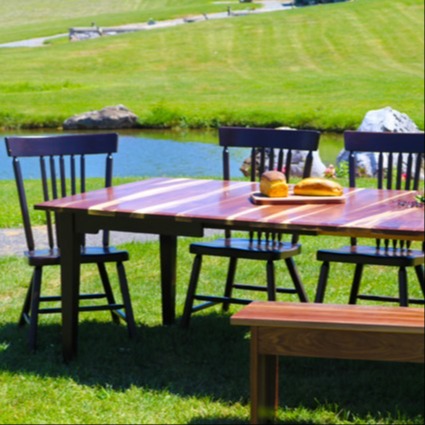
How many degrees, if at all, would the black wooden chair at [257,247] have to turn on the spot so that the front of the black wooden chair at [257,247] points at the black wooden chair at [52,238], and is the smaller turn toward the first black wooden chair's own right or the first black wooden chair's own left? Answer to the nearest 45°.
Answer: approximately 45° to the first black wooden chair's own right

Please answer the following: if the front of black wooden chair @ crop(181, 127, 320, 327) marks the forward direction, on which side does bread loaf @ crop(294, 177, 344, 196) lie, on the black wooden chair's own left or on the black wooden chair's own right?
on the black wooden chair's own left

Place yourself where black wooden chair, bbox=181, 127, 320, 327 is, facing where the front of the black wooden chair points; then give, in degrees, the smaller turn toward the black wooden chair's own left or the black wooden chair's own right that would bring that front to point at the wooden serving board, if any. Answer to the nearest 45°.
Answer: approximately 45° to the black wooden chair's own left

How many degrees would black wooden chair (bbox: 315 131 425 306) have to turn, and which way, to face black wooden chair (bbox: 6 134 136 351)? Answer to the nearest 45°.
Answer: approximately 45° to its right

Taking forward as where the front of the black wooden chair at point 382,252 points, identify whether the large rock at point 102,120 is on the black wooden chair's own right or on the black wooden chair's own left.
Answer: on the black wooden chair's own right

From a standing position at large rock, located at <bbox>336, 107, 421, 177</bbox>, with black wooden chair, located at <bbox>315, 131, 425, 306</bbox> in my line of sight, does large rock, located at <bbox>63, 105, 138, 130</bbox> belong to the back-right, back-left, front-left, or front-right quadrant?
back-right

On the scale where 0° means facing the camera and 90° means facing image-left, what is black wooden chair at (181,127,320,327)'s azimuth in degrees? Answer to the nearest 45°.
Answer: approximately 45°

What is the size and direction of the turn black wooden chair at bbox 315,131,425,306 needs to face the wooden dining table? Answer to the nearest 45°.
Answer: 0° — it already faces it
